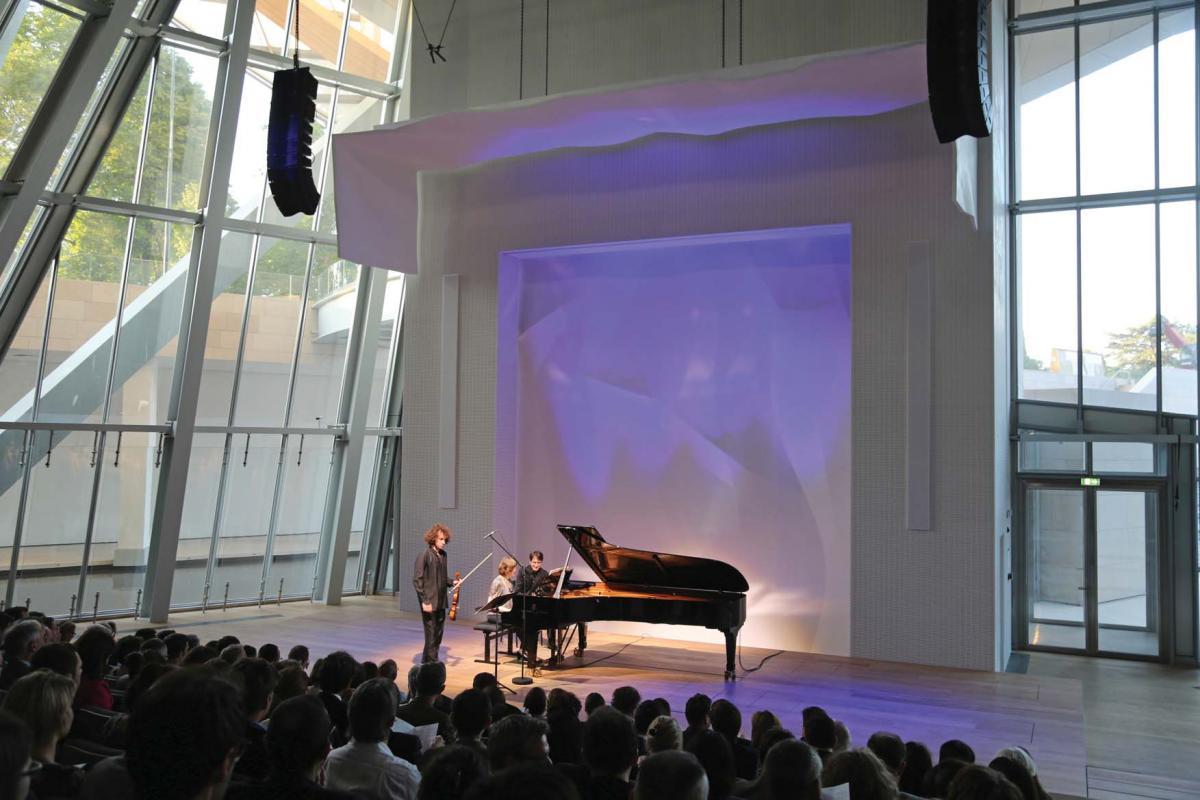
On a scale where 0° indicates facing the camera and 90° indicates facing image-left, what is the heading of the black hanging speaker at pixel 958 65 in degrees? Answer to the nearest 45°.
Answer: approximately 45°

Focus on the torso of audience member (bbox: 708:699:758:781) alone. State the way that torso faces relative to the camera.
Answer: away from the camera

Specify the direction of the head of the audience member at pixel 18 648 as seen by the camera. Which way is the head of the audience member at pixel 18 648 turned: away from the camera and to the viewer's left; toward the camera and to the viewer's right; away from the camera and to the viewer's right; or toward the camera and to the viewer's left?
away from the camera and to the viewer's right

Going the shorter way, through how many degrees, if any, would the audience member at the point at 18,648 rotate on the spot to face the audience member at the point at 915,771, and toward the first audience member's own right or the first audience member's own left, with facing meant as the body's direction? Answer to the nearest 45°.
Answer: approximately 90° to the first audience member's own right

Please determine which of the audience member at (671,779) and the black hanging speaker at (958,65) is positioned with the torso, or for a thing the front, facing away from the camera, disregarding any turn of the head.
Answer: the audience member

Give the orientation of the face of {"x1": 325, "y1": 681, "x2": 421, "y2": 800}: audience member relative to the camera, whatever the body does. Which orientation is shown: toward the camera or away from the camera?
away from the camera

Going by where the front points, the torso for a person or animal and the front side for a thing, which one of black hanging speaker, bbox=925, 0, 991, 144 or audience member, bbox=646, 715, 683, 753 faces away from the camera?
the audience member

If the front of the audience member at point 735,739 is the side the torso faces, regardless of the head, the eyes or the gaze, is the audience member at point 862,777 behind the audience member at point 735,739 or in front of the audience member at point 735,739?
behind

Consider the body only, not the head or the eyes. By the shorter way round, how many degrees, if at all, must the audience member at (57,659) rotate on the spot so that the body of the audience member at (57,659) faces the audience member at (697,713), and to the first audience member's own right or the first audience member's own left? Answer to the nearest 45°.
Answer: approximately 45° to the first audience member's own right

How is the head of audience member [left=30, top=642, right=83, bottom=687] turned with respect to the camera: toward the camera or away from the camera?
away from the camera

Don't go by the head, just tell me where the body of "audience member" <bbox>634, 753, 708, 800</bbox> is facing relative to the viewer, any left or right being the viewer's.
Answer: facing away from the viewer

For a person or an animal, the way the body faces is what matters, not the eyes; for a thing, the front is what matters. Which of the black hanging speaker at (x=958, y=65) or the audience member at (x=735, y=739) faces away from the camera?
the audience member
